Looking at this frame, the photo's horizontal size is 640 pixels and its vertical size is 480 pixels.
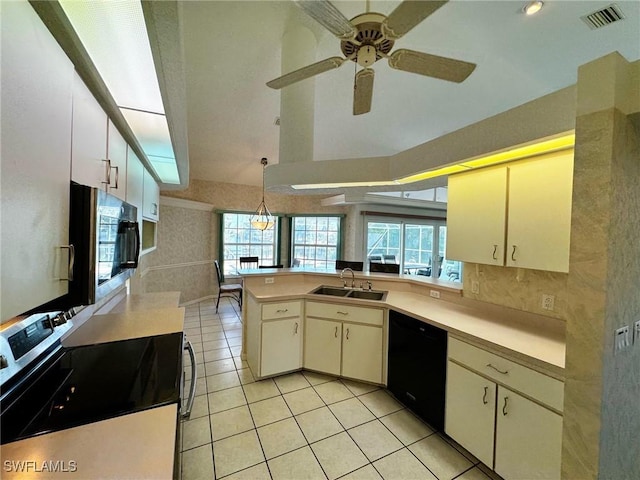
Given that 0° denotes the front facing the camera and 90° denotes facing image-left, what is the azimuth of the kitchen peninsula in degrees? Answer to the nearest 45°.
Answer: approximately 45°

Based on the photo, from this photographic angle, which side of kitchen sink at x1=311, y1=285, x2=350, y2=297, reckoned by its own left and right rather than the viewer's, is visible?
front

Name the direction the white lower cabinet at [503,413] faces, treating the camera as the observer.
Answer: facing the viewer and to the left of the viewer

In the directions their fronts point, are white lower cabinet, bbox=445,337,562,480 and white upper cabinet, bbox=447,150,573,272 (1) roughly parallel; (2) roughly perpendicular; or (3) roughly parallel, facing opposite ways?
roughly parallel

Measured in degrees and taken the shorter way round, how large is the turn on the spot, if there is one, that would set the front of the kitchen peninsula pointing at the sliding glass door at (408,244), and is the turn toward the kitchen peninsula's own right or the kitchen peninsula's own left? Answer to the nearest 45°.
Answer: approximately 135° to the kitchen peninsula's own right

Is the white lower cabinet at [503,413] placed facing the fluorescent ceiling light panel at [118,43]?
yes

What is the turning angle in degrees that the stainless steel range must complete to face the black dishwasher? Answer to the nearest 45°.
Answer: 0° — it already faces it

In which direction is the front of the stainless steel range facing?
to the viewer's right

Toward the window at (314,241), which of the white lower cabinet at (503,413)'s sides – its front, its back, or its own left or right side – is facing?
right

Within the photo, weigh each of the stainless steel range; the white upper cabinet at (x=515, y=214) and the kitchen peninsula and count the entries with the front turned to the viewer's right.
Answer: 1

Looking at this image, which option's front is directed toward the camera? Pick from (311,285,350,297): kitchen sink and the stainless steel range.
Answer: the kitchen sink

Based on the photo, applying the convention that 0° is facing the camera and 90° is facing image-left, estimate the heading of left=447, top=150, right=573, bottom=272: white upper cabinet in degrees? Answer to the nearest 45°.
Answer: approximately 45°

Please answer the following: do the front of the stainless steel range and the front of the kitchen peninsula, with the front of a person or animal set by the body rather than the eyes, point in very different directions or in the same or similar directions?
very different directions

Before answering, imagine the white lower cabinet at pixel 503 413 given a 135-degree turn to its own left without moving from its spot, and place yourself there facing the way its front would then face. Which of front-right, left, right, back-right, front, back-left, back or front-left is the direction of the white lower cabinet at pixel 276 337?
back

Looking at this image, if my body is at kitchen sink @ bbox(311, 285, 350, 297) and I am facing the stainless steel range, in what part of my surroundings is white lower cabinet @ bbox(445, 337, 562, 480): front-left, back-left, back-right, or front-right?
front-left

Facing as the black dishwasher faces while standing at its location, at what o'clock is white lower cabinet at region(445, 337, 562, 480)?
The white lower cabinet is roughly at 9 o'clock from the black dishwasher.

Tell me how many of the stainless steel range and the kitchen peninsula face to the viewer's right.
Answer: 1

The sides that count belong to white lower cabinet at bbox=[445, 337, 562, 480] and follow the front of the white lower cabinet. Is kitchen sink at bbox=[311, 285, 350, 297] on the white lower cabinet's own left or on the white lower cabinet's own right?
on the white lower cabinet's own right

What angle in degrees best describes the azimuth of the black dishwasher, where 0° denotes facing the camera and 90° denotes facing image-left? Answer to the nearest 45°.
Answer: approximately 45°
